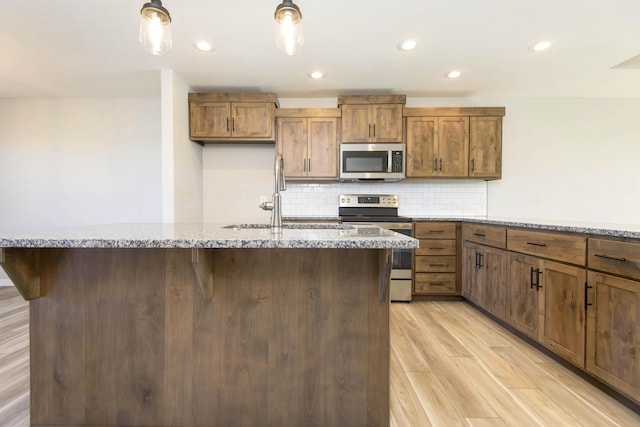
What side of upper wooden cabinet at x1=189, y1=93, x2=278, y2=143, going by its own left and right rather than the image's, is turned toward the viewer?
front

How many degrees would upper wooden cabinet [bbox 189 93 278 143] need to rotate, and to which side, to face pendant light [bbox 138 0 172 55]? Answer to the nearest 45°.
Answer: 0° — it already faces it

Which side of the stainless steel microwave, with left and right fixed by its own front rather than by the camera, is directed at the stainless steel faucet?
front

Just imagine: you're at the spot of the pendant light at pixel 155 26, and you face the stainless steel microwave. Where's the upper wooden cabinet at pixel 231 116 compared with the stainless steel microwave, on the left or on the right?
left

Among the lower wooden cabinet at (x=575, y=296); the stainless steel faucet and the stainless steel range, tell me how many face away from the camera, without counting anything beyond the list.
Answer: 1

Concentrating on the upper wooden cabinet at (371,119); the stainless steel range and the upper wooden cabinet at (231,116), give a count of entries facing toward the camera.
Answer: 3

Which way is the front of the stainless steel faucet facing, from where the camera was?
facing away from the viewer

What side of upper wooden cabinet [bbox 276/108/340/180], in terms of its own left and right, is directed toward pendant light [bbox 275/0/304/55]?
front

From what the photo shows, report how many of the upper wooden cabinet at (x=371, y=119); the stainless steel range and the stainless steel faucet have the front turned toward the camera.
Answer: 2

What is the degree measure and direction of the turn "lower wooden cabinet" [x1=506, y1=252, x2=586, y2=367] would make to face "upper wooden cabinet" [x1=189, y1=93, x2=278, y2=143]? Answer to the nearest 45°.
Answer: approximately 45° to its right

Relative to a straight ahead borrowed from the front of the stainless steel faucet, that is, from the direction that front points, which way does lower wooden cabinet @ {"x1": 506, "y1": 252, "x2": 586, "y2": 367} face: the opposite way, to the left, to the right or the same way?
to the left

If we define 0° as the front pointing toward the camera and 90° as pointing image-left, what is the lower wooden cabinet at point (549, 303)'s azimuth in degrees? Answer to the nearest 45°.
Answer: approximately 45°

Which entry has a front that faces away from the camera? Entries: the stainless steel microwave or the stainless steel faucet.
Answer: the stainless steel faucet

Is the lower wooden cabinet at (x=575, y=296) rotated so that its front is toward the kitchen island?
yes
